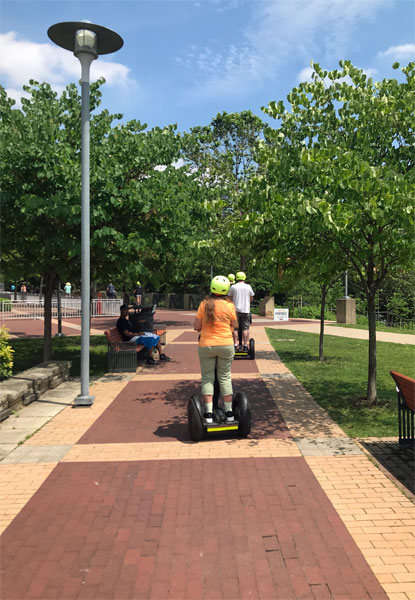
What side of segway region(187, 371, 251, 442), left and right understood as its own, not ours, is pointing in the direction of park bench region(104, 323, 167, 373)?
front

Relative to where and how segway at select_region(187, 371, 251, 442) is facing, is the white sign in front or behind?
in front

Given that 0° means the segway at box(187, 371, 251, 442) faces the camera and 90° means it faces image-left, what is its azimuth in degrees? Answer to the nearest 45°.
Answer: approximately 180°

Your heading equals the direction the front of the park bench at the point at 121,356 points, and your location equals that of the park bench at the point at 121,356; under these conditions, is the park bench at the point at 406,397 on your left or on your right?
on your right

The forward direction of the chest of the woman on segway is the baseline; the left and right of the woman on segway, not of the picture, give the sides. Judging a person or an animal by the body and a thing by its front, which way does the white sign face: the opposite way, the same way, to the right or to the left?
the opposite way

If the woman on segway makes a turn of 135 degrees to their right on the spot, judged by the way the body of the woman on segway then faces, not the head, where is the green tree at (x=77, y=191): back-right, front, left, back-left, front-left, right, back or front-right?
back

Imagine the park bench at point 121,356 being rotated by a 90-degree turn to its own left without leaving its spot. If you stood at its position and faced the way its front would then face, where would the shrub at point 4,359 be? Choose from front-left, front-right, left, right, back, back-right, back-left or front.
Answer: back-left

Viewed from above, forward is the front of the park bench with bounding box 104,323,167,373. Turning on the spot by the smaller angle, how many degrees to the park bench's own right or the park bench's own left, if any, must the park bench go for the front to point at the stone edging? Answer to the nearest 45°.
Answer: approximately 135° to the park bench's own right

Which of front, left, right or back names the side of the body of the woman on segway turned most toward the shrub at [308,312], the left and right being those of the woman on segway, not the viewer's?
front

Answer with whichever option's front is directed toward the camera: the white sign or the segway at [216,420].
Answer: the white sign

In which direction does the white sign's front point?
toward the camera

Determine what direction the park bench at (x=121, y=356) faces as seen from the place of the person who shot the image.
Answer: facing to the right of the viewer

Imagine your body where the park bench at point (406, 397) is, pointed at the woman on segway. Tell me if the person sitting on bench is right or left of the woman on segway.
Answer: right

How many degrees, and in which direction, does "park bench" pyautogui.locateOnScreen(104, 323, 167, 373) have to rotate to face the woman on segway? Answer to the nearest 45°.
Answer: approximately 90° to its right

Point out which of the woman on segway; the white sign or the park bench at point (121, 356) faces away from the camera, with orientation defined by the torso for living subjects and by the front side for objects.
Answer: the woman on segway

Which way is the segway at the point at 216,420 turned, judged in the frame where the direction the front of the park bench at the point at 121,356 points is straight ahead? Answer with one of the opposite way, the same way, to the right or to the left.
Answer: to the left

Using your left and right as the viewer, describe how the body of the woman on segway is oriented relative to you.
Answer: facing away from the viewer

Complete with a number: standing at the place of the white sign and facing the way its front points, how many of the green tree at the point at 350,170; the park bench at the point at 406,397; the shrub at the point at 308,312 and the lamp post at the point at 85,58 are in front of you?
3

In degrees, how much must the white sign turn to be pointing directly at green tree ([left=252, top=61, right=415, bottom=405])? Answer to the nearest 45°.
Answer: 0° — it already faces it
